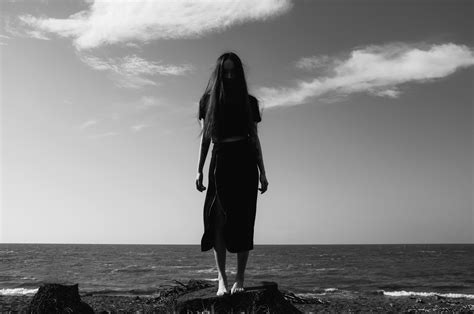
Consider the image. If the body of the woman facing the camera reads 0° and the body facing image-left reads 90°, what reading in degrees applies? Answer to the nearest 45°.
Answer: approximately 0°

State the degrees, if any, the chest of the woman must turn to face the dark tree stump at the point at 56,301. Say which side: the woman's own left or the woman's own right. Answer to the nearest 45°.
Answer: approximately 135° to the woman's own right
